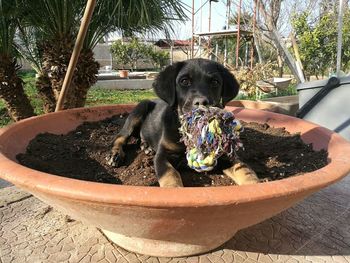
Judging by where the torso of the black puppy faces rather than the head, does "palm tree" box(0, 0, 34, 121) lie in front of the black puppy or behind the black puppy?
behind

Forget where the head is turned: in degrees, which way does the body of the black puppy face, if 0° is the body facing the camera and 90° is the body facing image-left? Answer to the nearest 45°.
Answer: approximately 315°

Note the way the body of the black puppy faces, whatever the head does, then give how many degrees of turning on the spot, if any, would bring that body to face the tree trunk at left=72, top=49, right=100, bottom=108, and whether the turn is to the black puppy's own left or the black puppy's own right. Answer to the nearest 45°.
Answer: approximately 180°

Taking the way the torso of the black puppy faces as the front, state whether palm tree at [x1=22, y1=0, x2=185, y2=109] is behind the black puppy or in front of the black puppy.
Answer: behind

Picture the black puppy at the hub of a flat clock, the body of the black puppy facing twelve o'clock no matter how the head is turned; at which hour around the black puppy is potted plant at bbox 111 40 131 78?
The potted plant is roughly at 7 o'clock from the black puppy.

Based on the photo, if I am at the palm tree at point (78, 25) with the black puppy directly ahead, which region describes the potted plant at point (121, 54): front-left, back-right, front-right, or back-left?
back-left
